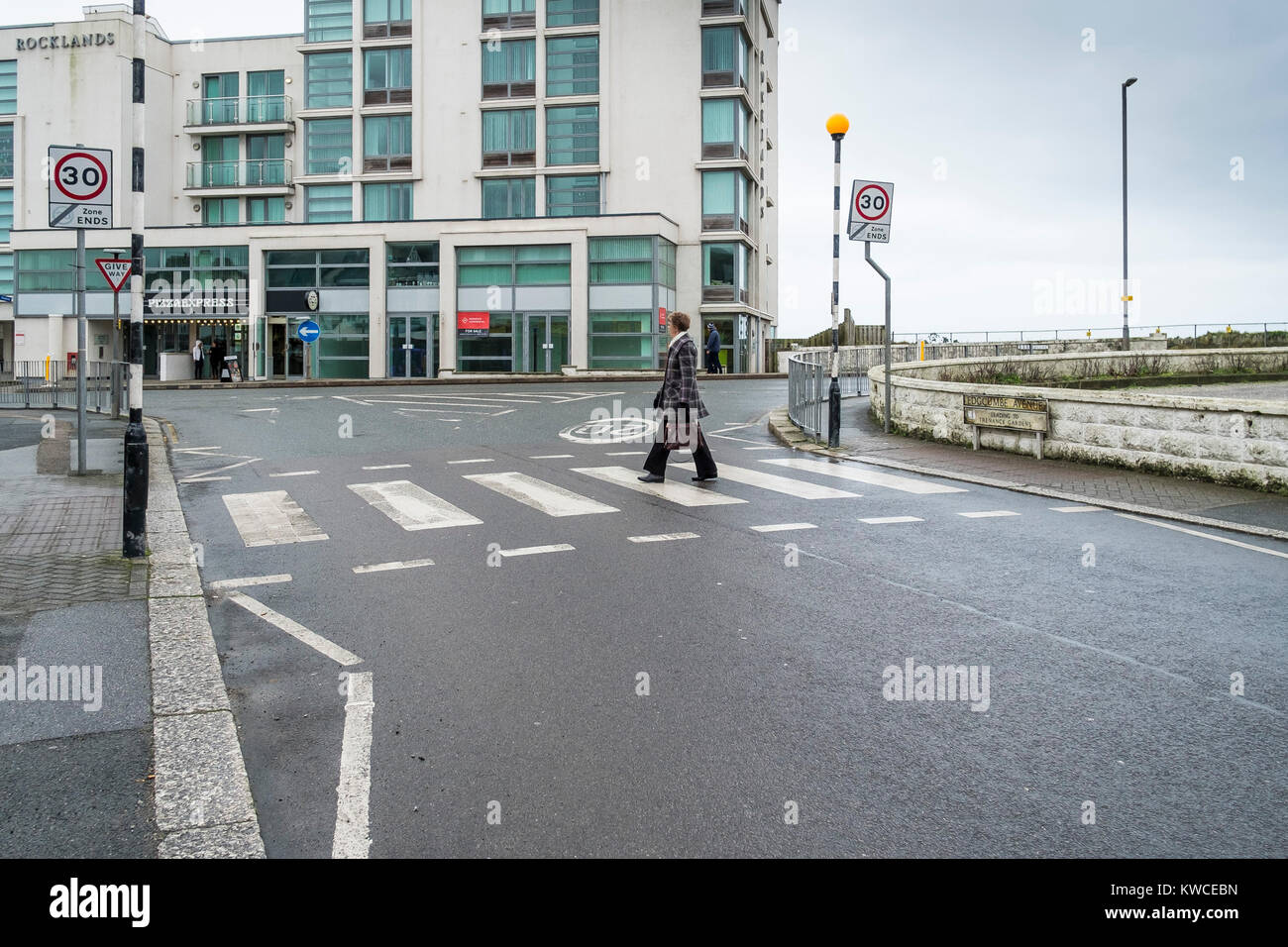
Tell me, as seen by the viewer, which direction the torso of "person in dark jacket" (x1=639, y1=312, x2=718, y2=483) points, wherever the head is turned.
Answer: to the viewer's left

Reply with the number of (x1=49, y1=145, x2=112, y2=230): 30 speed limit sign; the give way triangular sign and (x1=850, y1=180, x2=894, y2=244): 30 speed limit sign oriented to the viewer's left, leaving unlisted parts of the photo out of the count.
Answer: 0

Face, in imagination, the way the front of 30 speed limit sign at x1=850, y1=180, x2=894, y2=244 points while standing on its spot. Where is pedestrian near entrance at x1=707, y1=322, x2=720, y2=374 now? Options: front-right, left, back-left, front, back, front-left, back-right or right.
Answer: back

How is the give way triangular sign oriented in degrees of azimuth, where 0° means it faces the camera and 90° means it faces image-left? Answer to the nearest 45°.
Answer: approximately 0°

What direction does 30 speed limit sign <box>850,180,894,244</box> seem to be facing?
toward the camera

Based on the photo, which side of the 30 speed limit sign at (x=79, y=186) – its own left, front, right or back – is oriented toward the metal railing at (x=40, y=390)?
back

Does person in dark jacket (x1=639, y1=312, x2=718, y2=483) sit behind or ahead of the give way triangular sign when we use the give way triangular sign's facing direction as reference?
ahead

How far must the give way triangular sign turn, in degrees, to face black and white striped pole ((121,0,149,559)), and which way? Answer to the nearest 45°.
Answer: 0° — it already faces it

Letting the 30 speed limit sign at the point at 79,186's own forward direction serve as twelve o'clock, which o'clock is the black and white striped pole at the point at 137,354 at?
The black and white striped pole is roughly at 12 o'clock from the 30 speed limit sign.

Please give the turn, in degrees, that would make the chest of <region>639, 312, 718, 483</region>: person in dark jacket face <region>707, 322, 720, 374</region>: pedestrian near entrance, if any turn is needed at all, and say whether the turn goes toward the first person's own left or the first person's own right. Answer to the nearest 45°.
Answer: approximately 90° to the first person's own right
